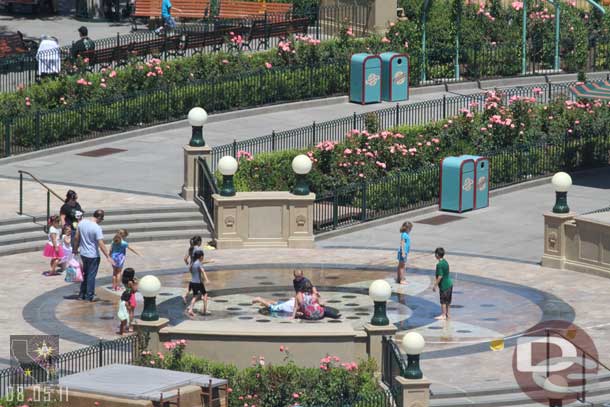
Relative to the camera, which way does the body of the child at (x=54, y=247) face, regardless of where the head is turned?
to the viewer's right

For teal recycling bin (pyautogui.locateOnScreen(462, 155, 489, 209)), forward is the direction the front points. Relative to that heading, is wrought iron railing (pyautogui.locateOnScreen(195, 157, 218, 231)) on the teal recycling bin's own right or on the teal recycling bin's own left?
on the teal recycling bin's own right

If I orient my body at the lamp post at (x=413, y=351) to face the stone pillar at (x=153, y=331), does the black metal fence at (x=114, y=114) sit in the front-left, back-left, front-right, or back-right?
front-right

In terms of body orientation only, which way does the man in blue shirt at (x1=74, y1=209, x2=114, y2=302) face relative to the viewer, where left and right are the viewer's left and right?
facing away from the viewer and to the right of the viewer

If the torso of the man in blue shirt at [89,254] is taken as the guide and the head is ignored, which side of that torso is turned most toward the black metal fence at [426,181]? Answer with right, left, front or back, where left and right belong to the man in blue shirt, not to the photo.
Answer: front

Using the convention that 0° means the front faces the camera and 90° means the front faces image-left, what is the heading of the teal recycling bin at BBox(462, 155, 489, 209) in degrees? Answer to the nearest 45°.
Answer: approximately 315°

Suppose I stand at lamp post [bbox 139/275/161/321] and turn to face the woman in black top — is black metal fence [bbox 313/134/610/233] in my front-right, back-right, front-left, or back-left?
front-right

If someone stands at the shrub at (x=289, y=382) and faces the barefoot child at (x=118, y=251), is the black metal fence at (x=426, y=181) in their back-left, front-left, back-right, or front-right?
front-right

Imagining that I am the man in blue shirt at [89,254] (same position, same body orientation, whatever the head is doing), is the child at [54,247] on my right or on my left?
on my left

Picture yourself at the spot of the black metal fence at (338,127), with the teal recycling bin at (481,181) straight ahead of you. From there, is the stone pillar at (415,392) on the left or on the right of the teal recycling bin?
right

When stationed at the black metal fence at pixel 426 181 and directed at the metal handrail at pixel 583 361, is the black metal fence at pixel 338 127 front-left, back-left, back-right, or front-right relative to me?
back-right
